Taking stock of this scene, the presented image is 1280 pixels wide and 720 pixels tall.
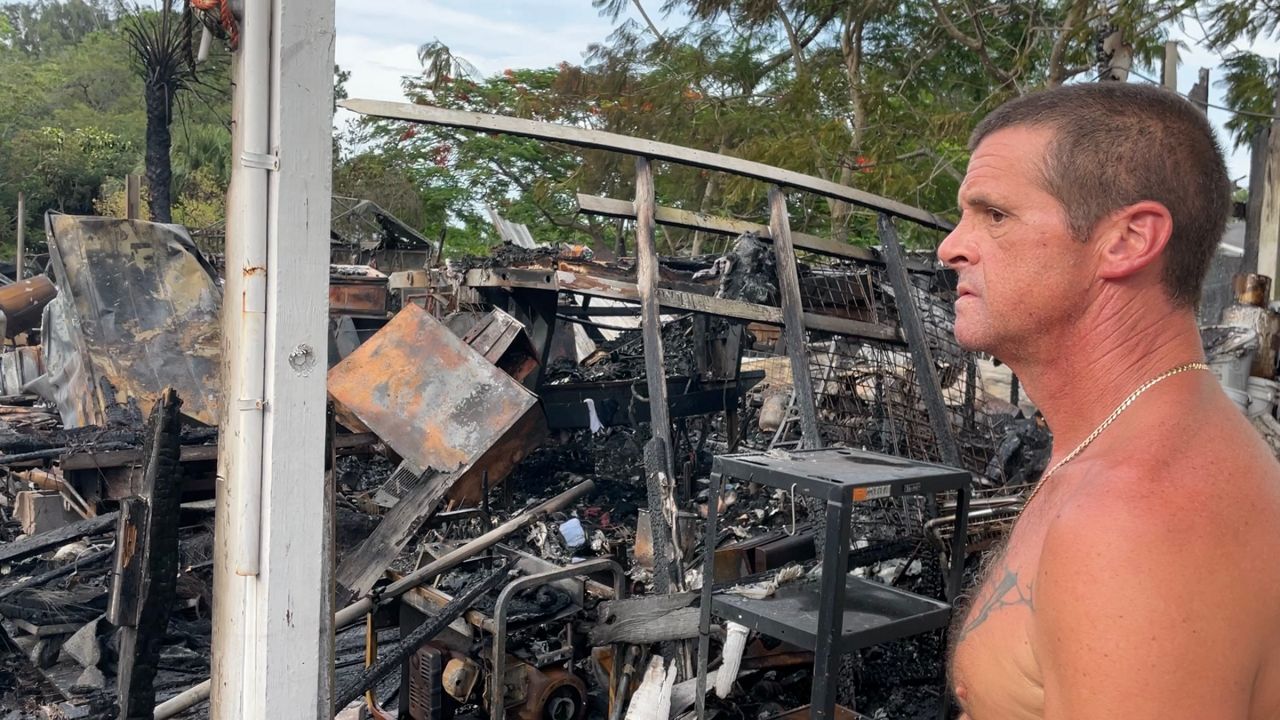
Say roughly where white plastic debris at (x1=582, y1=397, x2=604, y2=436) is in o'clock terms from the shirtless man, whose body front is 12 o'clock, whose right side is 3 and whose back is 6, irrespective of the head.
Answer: The white plastic debris is roughly at 2 o'clock from the shirtless man.

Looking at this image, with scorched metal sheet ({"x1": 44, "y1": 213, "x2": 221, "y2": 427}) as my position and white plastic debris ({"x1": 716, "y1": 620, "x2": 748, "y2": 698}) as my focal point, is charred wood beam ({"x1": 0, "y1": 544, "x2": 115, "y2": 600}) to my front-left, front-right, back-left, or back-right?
front-right

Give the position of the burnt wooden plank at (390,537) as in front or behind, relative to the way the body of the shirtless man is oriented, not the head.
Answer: in front

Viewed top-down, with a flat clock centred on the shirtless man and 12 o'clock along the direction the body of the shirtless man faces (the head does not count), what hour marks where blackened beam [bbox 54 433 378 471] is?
The blackened beam is roughly at 1 o'clock from the shirtless man.

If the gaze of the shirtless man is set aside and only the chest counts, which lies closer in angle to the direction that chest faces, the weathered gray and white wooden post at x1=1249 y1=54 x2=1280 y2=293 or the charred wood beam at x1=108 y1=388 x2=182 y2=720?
the charred wood beam

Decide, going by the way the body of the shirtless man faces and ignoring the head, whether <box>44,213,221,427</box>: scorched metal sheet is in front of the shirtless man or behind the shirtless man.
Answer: in front

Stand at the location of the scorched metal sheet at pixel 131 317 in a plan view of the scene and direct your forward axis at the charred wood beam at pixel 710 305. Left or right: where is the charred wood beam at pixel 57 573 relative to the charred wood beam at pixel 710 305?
right

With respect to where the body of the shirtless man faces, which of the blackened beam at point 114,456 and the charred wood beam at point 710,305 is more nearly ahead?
the blackened beam

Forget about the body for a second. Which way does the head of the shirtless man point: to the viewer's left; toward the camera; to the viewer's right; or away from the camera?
to the viewer's left

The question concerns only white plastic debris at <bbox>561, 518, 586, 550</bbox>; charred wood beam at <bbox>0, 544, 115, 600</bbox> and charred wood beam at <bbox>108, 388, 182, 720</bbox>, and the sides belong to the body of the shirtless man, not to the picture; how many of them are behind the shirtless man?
0

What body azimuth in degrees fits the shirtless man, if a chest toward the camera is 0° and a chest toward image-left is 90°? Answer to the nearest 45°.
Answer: approximately 90°

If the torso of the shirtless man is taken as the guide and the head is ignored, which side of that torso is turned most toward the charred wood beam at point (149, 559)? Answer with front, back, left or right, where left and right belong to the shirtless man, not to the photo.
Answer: front

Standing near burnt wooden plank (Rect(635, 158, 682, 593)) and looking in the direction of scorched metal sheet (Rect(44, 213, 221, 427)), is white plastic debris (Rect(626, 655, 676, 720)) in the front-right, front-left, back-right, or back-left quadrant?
back-left

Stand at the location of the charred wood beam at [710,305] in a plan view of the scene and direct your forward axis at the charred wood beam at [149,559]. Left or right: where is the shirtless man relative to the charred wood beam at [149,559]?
left

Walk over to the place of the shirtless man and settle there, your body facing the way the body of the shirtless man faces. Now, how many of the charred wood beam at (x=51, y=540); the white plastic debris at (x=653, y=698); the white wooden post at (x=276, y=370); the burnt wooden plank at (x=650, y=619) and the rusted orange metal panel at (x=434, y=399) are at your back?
0

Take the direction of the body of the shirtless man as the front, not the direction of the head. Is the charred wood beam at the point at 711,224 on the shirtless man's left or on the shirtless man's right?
on the shirtless man's right

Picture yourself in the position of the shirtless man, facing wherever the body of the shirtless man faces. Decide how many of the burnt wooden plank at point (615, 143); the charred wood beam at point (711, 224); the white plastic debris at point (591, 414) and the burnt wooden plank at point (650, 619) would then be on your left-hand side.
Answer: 0

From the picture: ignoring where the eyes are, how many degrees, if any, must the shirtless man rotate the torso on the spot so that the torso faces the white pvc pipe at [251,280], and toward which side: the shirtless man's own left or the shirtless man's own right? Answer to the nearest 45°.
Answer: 0° — they already face it

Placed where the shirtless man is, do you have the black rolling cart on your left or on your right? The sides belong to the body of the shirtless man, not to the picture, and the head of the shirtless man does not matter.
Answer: on your right
